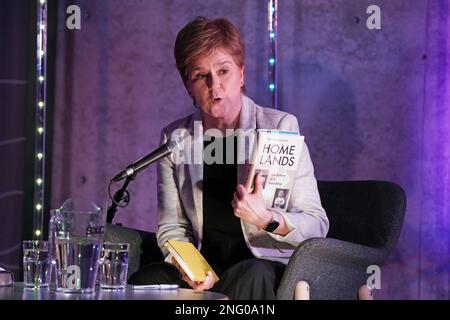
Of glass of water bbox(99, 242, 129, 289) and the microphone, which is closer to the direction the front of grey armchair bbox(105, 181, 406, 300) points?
the glass of water

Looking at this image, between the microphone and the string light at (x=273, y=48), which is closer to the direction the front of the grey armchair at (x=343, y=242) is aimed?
the microphone

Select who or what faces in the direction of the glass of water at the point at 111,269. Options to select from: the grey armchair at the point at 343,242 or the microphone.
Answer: the grey armchair

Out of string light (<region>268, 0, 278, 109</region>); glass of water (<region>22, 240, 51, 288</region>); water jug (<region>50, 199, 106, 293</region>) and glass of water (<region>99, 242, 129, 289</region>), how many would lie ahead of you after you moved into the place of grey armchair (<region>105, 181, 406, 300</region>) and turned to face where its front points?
3

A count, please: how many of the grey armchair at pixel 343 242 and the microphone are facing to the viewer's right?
1

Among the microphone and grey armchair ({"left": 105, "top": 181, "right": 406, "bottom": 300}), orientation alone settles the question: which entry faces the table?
the grey armchair

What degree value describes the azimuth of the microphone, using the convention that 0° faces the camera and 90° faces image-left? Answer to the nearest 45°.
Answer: approximately 270°

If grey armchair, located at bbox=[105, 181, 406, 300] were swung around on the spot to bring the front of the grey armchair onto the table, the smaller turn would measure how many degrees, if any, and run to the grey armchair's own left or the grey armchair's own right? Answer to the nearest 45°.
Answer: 0° — it already faces it

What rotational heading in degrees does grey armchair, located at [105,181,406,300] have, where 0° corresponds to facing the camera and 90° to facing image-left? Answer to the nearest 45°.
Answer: approximately 45°

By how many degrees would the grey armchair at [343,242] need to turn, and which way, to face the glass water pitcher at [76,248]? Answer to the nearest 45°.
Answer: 0° — it already faces it

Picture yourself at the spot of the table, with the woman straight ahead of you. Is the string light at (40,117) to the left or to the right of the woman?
left
